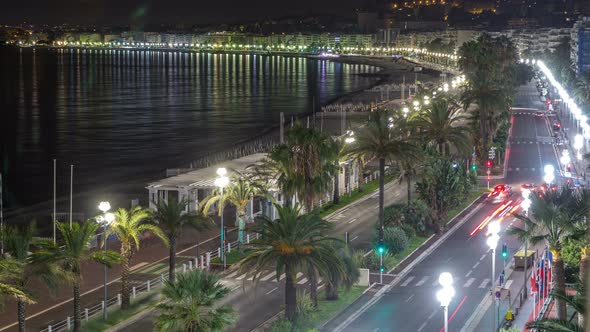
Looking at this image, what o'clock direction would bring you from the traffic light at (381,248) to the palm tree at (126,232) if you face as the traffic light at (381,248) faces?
The palm tree is roughly at 2 o'clock from the traffic light.

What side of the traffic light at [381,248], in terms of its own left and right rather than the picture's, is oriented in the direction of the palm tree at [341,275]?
front

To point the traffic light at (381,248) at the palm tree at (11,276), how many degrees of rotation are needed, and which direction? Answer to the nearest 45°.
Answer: approximately 45° to its right

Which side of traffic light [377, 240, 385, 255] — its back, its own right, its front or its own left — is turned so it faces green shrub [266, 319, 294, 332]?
front

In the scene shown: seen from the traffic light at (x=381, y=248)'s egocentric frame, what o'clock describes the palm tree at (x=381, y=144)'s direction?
The palm tree is roughly at 6 o'clock from the traffic light.

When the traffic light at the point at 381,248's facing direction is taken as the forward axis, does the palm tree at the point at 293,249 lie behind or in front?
in front

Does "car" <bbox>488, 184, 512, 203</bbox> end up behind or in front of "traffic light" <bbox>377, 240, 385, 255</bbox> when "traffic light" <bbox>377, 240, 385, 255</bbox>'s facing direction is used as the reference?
behind

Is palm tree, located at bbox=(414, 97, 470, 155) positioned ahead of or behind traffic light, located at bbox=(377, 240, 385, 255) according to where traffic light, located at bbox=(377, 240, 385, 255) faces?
behind

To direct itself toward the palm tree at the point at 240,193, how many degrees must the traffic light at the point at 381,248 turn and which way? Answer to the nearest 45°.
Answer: approximately 135° to its right

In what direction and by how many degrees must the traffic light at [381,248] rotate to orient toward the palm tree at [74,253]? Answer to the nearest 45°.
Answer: approximately 45° to its right

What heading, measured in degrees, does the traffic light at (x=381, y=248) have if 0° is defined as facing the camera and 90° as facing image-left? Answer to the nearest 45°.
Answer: approximately 0°
